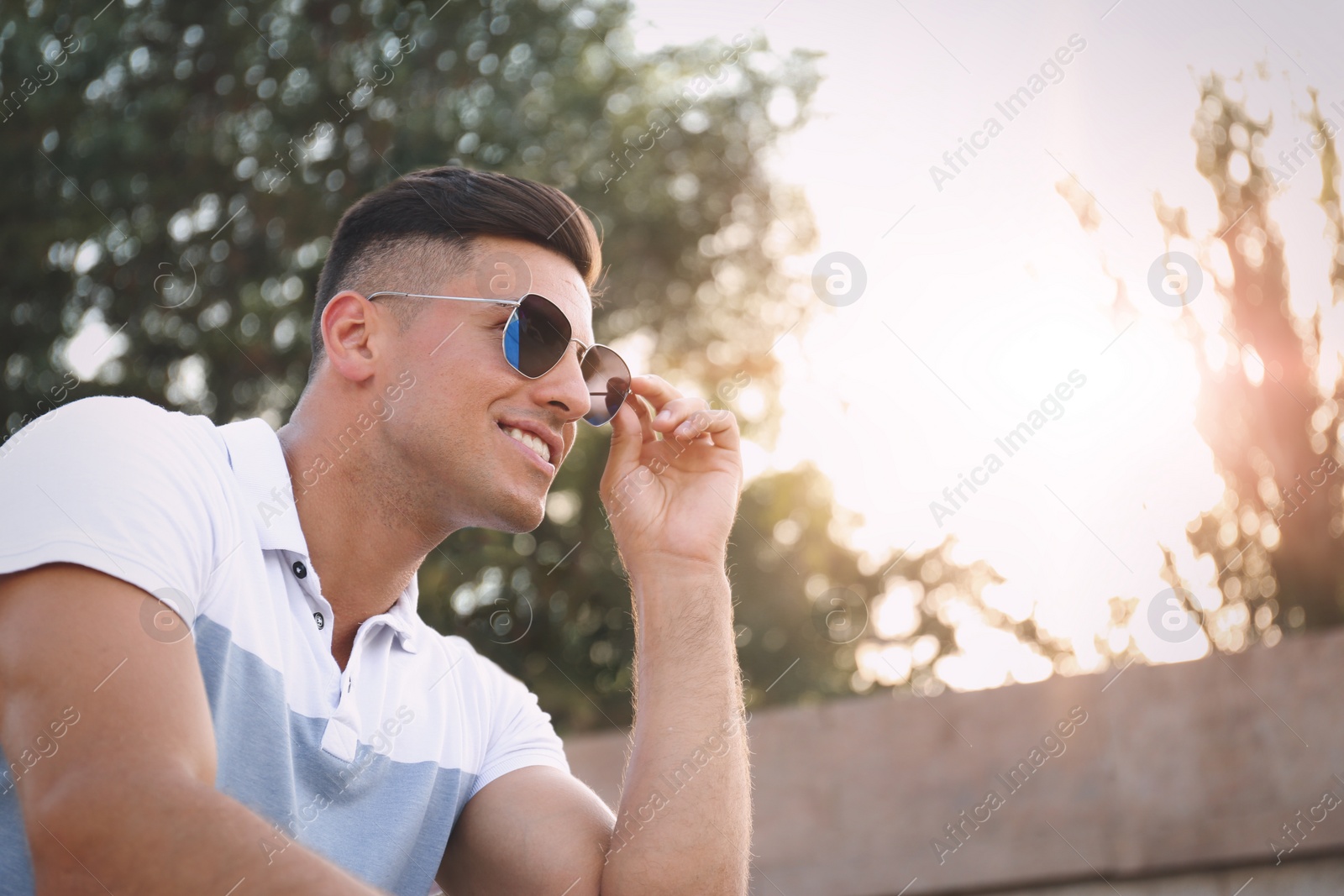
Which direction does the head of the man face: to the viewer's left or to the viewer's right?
to the viewer's right

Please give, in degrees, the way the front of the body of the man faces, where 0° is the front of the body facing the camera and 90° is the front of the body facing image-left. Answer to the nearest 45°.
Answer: approximately 315°

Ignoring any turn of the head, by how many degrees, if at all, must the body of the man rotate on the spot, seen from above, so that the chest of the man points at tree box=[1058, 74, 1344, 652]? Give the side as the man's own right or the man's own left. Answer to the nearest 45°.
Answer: approximately 90° to the man's own left
